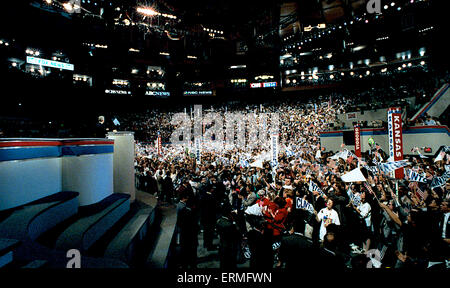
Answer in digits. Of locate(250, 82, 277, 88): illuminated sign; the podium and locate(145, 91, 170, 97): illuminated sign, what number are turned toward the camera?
2

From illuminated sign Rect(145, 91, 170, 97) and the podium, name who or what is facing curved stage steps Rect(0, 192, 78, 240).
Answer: the illuminated sign

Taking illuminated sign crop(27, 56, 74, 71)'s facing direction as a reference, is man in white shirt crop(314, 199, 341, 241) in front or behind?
in front

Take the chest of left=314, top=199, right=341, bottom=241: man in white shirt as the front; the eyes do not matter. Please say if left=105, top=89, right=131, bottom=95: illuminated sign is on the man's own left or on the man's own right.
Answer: on the man's own right

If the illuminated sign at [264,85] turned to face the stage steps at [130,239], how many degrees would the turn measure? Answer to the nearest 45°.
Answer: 0° — it already faces it

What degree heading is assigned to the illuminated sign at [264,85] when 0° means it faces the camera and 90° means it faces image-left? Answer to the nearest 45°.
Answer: approximately 0°

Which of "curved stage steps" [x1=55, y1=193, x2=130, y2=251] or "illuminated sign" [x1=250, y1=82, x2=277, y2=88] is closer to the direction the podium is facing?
the illuminated sign

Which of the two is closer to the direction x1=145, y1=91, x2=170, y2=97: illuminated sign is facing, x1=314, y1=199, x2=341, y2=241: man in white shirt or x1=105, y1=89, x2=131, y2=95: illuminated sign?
the man in white shirt

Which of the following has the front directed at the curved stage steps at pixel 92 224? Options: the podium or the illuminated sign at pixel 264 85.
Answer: the illuminated sign

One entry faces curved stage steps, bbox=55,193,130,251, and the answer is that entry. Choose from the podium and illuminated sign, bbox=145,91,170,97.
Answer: the illuminated sign

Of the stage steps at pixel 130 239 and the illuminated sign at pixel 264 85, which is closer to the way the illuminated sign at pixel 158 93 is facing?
the stage steps

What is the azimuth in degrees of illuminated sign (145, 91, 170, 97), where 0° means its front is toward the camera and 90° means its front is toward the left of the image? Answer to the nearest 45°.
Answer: approximately 0°

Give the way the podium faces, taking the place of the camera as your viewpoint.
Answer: facing to the right of the viewer
